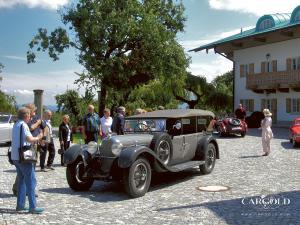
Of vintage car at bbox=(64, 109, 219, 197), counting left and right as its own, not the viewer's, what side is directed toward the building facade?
back

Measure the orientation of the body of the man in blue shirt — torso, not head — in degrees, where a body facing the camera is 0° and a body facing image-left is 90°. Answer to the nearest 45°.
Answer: approximately 0°

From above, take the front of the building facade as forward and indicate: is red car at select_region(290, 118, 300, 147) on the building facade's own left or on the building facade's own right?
on the building facade's own left

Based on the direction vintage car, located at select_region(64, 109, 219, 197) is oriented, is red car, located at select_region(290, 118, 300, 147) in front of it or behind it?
behind

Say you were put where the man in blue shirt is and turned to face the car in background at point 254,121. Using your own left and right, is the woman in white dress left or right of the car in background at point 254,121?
right

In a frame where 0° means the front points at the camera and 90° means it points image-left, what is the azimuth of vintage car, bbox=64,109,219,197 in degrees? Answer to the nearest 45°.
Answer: approximately 45°

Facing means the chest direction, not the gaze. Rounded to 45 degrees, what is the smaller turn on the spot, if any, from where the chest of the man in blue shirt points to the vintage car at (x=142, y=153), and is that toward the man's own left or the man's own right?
0° — they already face it

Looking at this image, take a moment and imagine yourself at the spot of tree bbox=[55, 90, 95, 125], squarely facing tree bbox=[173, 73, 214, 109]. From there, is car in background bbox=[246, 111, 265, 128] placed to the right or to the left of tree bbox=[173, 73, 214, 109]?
right

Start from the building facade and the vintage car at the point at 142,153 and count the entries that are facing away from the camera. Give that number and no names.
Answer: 0

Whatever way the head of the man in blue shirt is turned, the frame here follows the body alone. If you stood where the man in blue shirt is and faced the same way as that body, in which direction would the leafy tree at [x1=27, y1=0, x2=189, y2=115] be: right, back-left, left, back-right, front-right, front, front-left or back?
back

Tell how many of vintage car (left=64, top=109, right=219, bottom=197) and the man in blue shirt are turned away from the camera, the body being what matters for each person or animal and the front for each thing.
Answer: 0

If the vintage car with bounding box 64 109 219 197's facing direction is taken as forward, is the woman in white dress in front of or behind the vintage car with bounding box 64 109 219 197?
behind
